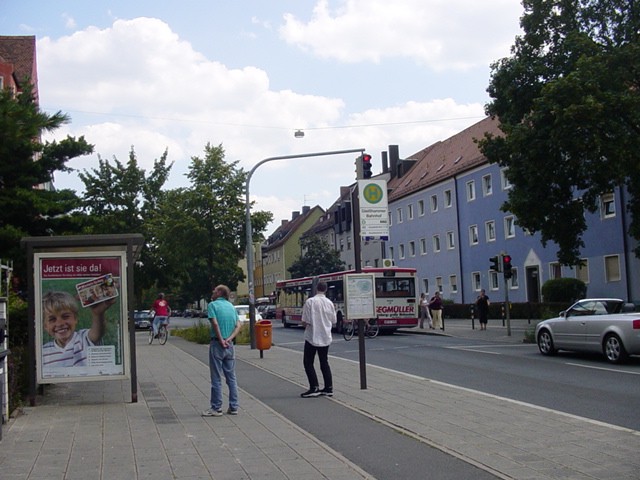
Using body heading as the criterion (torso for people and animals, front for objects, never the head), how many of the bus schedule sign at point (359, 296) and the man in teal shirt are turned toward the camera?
1

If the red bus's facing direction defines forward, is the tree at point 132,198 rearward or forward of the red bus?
forward

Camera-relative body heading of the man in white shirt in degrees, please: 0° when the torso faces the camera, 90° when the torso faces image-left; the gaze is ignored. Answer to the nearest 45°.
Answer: approximately 135°

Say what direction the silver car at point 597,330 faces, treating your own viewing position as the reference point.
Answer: facing away from the viewer and to the left of the viewer

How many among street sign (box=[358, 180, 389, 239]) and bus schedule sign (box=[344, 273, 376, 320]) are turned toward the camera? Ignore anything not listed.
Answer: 2

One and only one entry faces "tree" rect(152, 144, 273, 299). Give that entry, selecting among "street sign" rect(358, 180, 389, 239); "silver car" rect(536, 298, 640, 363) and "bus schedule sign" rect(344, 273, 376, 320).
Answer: the silver car
